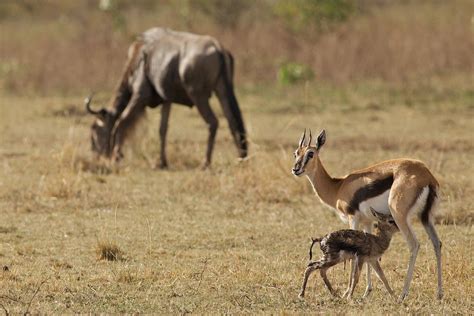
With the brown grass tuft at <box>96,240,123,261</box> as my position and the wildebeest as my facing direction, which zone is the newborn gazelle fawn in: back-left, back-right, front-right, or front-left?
back-right

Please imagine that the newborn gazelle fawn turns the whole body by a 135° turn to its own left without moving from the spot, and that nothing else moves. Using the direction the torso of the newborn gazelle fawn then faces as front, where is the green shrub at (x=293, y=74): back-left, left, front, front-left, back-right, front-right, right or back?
front-right

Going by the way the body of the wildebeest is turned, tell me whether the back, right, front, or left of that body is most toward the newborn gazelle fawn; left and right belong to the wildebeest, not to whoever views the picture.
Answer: left

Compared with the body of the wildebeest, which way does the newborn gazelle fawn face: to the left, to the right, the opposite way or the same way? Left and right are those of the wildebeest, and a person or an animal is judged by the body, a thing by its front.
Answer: the opposite way

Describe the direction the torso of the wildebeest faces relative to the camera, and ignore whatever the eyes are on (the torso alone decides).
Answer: to the viewer's left

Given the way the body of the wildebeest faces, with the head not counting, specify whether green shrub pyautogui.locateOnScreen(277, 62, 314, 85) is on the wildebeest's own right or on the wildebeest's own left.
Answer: on the wildebeest's own right

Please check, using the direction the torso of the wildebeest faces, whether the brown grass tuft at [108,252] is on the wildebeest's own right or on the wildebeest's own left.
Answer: on the wildebeest's own left

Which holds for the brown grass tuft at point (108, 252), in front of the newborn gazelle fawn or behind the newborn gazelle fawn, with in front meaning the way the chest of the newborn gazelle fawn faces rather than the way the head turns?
behind
